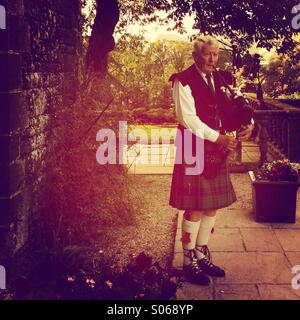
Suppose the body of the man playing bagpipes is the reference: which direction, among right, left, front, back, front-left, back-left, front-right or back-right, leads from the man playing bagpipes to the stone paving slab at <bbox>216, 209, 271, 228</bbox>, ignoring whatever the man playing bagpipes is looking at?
back-left

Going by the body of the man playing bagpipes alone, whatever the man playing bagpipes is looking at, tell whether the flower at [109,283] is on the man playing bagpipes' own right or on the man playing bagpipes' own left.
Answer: on the man playing bagpipes' own right
